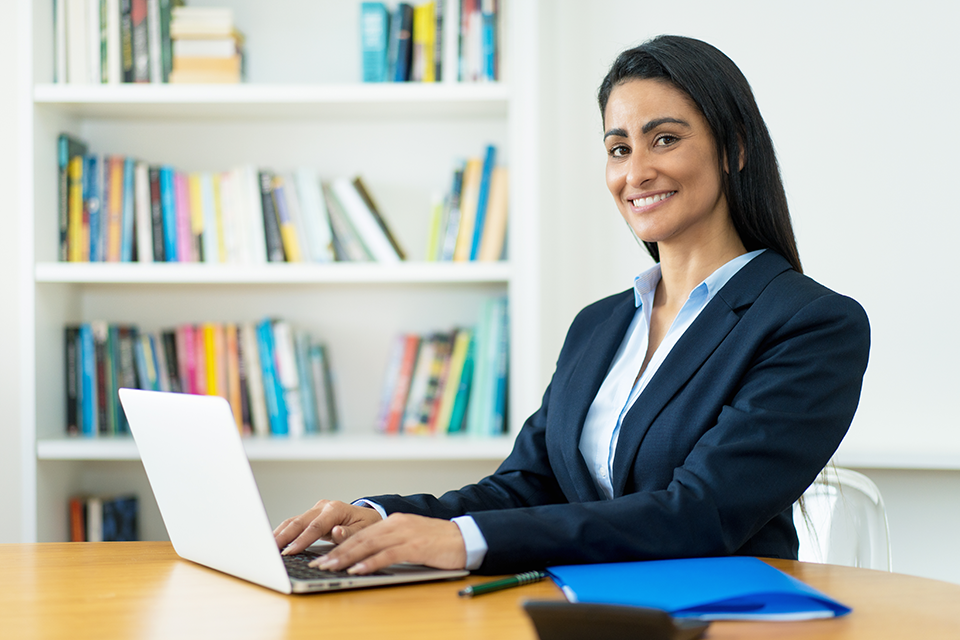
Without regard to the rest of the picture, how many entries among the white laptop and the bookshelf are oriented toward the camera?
1

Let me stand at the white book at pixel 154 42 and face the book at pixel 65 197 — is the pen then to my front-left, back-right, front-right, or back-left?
back-left

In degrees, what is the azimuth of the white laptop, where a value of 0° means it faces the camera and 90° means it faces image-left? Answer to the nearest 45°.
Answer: approximately 225°

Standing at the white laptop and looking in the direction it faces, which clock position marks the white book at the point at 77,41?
The white book is roughly at 10 o'clock from the white laptop.

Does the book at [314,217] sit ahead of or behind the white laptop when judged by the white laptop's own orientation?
ahead

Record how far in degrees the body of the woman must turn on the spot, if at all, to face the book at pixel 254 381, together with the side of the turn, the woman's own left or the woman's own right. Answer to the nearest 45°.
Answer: approximately 90° to the woman's own right

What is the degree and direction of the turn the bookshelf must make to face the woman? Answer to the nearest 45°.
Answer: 0° — it already faces them

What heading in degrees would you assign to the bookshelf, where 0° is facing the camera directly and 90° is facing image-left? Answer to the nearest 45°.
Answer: approximately 0°

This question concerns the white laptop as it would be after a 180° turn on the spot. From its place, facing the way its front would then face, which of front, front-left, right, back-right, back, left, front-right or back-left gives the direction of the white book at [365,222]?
back-right

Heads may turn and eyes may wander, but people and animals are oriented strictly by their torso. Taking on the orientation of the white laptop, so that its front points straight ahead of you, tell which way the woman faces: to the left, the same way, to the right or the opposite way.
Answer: the opposite way

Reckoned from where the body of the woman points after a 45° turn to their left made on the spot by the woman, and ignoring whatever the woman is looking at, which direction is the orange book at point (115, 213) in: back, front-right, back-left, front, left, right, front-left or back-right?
back-right

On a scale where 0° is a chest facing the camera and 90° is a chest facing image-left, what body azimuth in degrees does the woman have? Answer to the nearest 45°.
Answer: approximately 45°

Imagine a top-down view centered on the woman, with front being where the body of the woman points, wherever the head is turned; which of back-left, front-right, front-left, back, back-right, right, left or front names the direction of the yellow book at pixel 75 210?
right
